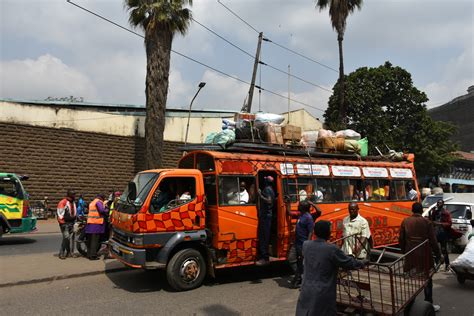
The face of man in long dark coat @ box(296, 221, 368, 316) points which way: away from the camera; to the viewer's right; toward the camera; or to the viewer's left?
away from the camera

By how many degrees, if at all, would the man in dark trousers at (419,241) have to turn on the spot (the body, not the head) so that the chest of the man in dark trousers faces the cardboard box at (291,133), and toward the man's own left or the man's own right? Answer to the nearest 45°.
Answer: approximately 45° to the man's own left

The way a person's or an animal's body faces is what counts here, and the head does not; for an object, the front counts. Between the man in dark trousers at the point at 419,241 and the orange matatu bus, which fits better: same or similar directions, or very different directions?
very different directions

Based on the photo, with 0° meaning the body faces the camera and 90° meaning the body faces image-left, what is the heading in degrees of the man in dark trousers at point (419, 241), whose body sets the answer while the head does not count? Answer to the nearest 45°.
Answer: approximately 180°

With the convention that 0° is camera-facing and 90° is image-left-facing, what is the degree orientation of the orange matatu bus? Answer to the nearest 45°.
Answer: approximately 45°

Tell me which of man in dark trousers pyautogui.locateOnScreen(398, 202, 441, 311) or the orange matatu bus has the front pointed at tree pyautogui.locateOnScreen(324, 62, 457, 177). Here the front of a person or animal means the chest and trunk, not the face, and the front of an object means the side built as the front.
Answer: the man in dark trousers

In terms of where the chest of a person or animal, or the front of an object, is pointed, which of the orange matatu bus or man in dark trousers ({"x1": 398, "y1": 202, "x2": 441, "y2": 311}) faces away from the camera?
the man in dark trousers

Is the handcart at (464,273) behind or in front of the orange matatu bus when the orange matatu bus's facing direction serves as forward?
behind
